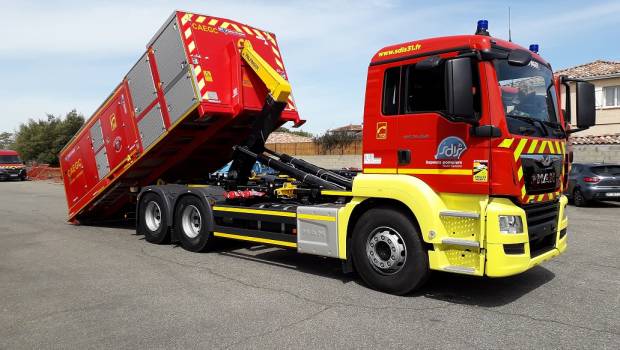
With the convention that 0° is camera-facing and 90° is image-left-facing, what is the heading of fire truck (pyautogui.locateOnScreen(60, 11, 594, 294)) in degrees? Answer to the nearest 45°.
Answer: approximately 315°
